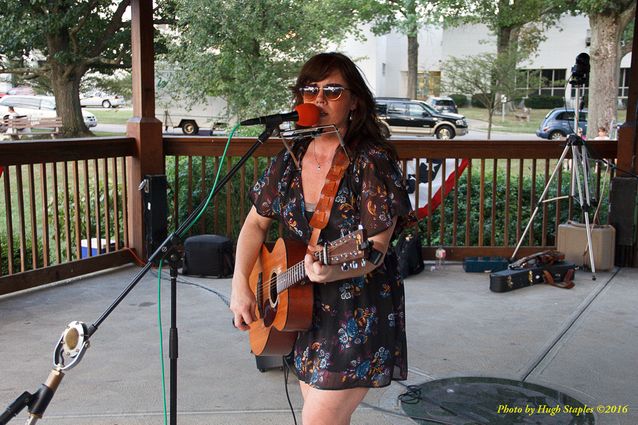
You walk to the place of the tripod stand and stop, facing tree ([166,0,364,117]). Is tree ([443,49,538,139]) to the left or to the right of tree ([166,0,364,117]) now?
right

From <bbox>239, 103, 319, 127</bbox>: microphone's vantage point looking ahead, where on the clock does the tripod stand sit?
The tripod stand is roughly at 10 o'clock from the microphone.

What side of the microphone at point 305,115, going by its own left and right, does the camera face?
right

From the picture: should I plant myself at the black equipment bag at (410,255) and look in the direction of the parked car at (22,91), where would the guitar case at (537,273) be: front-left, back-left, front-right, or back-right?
back-right

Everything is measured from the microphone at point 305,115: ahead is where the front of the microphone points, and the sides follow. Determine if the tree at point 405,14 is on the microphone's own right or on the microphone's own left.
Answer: on the microphone's own left

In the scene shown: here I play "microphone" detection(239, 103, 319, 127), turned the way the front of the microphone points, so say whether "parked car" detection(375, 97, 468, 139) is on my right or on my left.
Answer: on my left

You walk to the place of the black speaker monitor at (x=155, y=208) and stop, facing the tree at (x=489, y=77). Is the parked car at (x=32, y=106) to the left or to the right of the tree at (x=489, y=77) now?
left
